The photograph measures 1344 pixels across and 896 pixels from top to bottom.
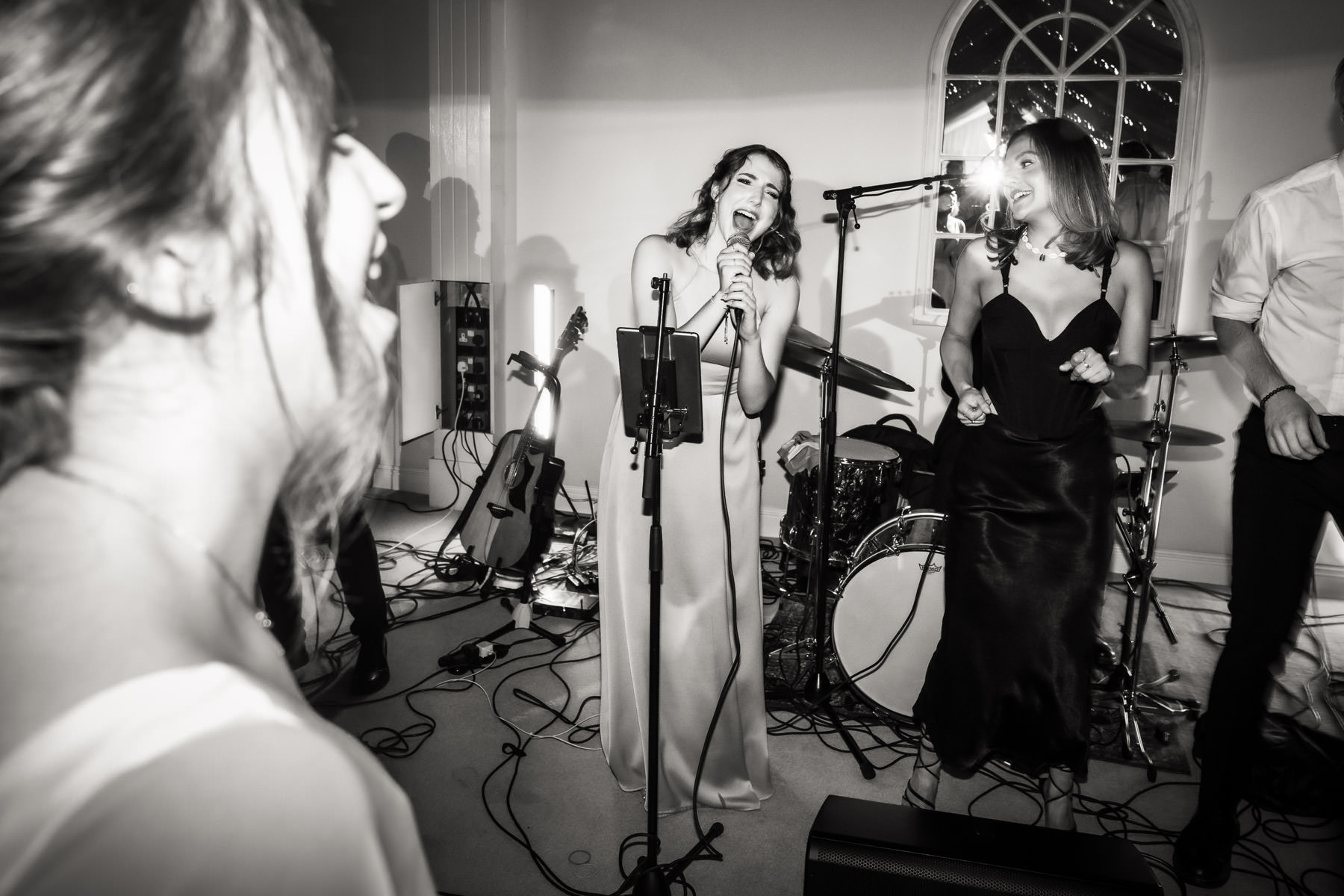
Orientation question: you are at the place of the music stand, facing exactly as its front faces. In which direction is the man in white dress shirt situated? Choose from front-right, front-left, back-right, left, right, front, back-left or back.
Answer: right

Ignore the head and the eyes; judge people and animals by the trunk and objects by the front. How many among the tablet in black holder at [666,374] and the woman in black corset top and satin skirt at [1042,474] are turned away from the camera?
1

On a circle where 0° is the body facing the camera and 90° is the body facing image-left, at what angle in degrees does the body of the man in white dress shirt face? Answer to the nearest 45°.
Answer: approximately 0°

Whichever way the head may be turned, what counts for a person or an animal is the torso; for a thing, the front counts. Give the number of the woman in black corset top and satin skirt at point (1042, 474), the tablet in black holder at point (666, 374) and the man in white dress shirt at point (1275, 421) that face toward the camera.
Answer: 2

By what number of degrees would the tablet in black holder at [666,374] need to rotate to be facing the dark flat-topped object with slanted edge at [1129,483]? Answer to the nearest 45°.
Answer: approximately 45° to its right

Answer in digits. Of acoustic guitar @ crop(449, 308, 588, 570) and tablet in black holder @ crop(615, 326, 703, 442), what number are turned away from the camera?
1

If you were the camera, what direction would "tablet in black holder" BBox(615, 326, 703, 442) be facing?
facing away from the viewer

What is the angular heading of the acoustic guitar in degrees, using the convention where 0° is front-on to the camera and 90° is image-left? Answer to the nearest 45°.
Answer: approximately 45°

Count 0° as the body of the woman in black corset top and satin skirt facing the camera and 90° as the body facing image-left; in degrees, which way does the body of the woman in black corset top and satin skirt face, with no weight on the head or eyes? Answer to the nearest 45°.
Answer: approximately 0°

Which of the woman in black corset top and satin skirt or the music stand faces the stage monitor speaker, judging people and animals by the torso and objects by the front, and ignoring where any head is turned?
the woman in black corset top and satin skirt
